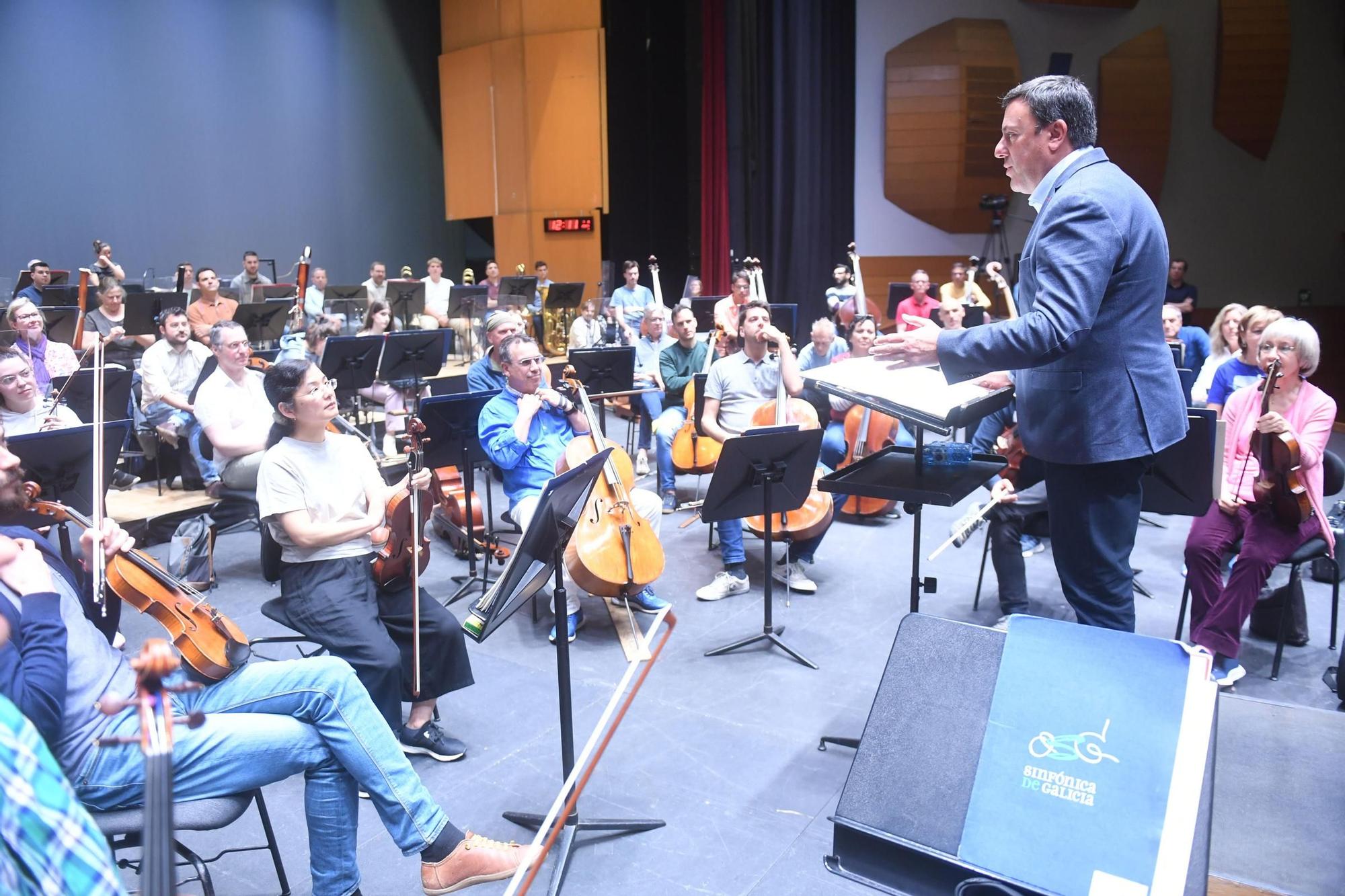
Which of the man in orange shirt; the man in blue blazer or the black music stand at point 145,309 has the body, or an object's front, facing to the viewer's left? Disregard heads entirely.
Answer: the man in blue blazer

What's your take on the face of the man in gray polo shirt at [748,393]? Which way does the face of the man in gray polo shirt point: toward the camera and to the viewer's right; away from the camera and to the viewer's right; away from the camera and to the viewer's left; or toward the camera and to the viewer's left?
toward the camera and to the viewer's right

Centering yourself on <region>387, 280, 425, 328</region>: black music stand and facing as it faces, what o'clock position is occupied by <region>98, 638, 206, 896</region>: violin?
The violin is roughly at 6 o'clock from the black music stand.

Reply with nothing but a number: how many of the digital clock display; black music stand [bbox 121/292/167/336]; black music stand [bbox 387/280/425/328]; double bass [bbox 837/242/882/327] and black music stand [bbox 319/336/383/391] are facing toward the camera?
2

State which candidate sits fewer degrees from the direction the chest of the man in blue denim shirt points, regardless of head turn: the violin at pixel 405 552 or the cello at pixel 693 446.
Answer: the violin

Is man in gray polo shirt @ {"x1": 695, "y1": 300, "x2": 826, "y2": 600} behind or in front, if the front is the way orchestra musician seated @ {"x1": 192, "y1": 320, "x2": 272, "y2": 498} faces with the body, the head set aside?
in front

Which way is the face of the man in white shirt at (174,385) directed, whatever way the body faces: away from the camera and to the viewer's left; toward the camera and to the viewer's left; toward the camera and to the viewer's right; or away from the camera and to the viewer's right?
toward the camera and to the viewer's right

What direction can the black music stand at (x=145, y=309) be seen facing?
away from the camera
